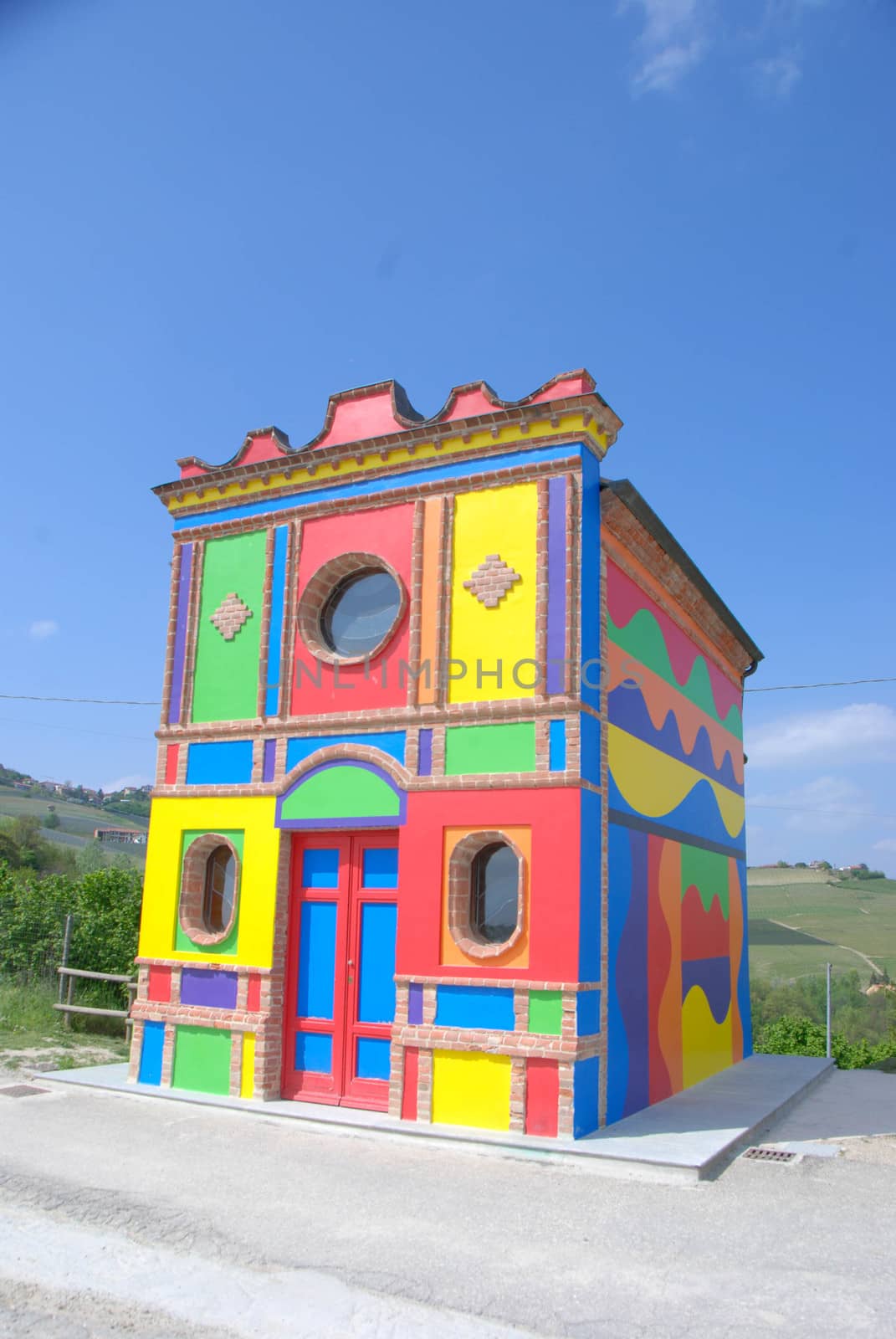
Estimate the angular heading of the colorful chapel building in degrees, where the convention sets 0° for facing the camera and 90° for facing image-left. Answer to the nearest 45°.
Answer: approximately 45°

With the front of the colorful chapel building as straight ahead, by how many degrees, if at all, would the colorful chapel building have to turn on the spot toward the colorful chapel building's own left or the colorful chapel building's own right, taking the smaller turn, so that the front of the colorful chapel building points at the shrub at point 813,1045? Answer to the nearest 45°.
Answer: approximately 180°

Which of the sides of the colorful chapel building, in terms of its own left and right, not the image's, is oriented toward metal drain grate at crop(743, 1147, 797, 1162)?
left
